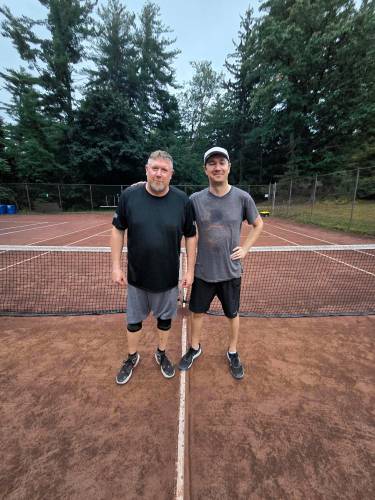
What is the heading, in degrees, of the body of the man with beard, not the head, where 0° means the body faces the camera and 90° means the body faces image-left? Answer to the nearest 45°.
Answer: approximately 0°

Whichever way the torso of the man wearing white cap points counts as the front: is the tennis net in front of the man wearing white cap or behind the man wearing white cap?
behind

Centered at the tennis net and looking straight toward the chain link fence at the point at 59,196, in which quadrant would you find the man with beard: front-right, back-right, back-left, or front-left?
back-left

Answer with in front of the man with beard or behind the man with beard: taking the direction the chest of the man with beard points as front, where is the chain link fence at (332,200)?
behind

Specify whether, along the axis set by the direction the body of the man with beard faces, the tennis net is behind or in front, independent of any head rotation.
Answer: behind

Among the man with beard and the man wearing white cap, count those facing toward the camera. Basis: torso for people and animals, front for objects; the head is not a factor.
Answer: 2

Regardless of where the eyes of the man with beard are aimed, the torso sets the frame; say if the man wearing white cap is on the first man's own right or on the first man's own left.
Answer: on the first man's own left

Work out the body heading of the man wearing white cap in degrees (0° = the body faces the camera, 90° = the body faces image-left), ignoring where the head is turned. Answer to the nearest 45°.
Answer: approximately 0°

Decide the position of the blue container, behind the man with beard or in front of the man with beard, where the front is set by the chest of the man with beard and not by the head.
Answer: behind

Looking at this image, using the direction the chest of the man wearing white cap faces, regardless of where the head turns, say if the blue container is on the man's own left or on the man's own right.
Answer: on the man's own right
